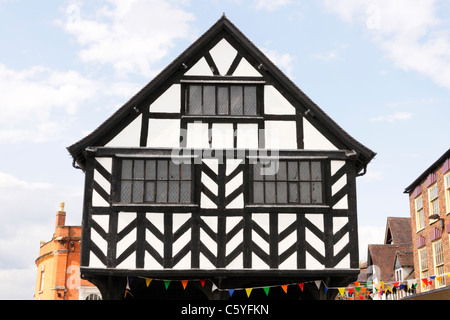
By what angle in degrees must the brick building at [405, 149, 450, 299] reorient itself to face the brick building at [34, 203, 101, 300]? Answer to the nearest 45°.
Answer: approximately 45° to its right

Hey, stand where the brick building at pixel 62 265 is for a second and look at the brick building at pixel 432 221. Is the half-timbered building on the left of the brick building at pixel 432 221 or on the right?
right

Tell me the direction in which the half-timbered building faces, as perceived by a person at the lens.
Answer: facing the viewer

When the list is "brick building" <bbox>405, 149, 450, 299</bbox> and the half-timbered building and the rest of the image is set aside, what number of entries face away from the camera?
0

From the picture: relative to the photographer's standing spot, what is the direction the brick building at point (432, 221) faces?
facing the viewer and to the left of the viewer

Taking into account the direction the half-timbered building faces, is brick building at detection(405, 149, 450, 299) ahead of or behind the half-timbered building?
behind
